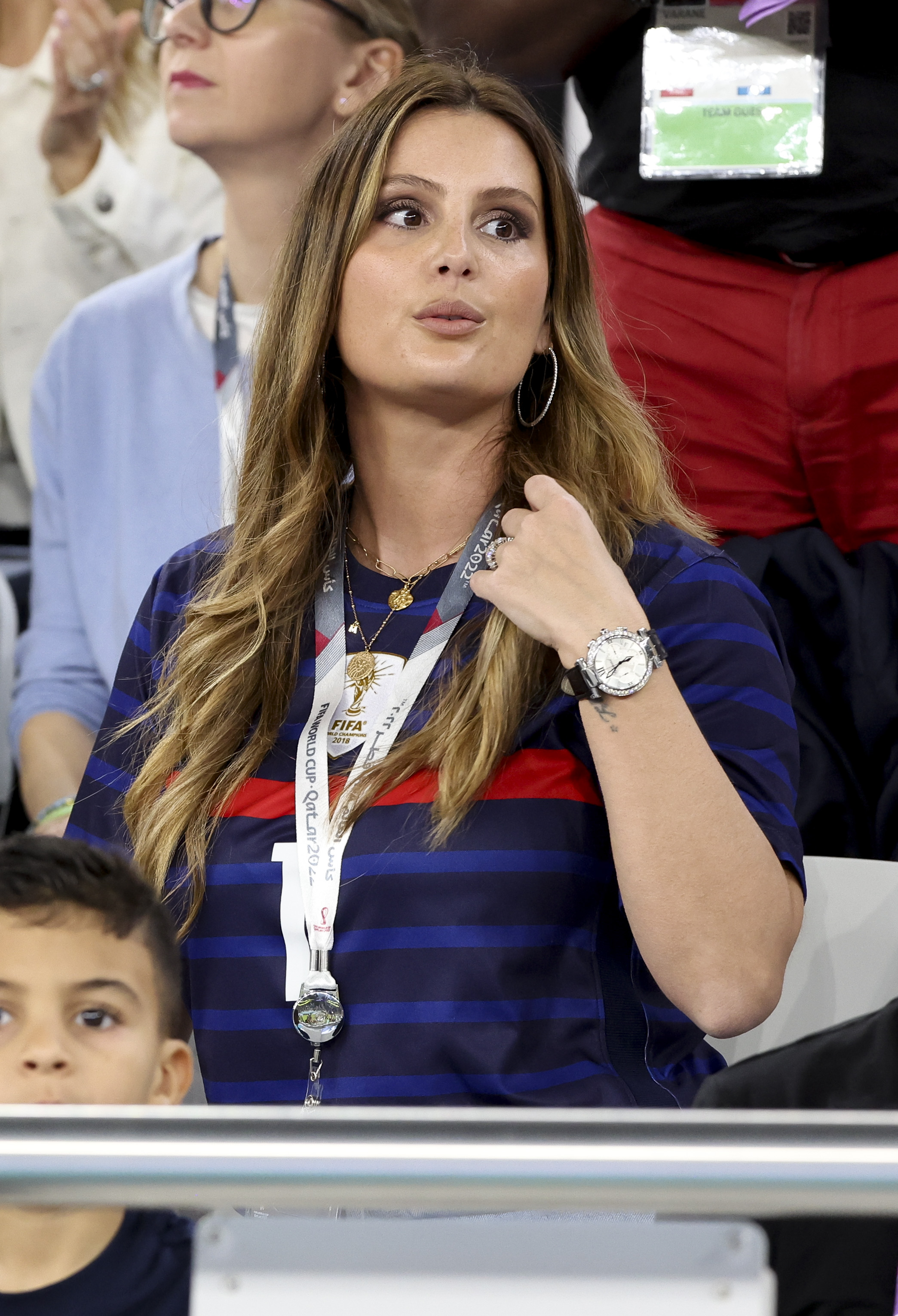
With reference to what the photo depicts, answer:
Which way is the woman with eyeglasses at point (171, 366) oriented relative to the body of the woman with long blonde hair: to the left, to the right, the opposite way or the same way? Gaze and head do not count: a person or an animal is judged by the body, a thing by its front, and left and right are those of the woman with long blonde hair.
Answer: the same way

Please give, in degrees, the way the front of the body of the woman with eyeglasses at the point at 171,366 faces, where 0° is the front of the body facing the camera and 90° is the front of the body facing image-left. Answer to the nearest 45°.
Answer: approximately 45°

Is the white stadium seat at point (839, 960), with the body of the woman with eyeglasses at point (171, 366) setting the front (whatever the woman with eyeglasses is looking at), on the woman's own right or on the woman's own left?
on the woman's own left

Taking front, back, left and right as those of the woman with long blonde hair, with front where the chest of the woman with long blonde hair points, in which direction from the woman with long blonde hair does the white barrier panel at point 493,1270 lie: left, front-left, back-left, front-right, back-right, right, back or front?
front-left

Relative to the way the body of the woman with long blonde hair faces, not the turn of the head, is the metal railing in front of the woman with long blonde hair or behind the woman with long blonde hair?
in front

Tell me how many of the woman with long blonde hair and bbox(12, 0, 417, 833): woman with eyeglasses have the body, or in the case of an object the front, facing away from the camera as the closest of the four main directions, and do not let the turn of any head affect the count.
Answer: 0

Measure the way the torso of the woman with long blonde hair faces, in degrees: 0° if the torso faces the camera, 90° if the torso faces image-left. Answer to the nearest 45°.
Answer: approximately 45°
